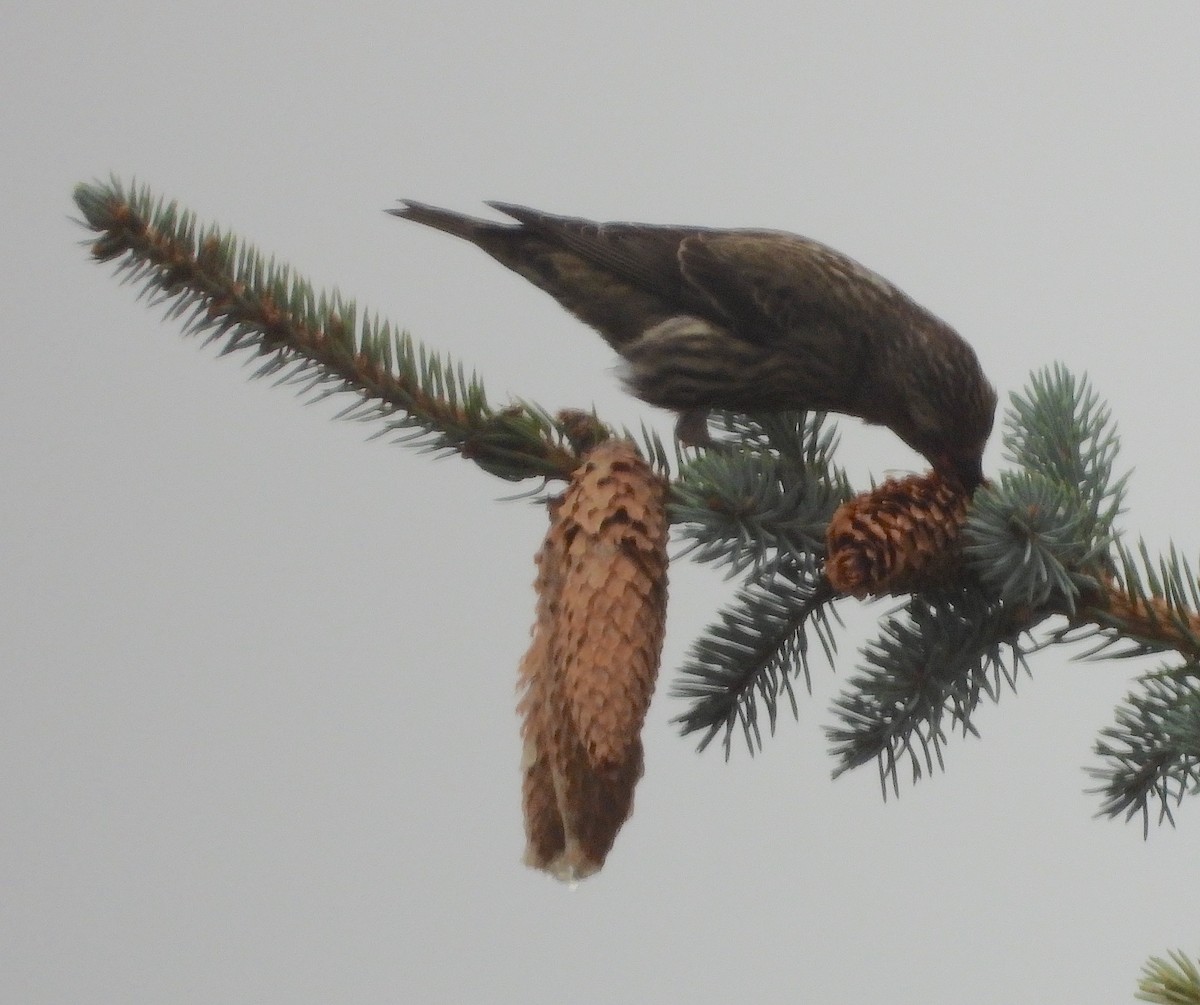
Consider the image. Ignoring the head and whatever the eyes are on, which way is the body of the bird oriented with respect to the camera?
to the viewer's right
